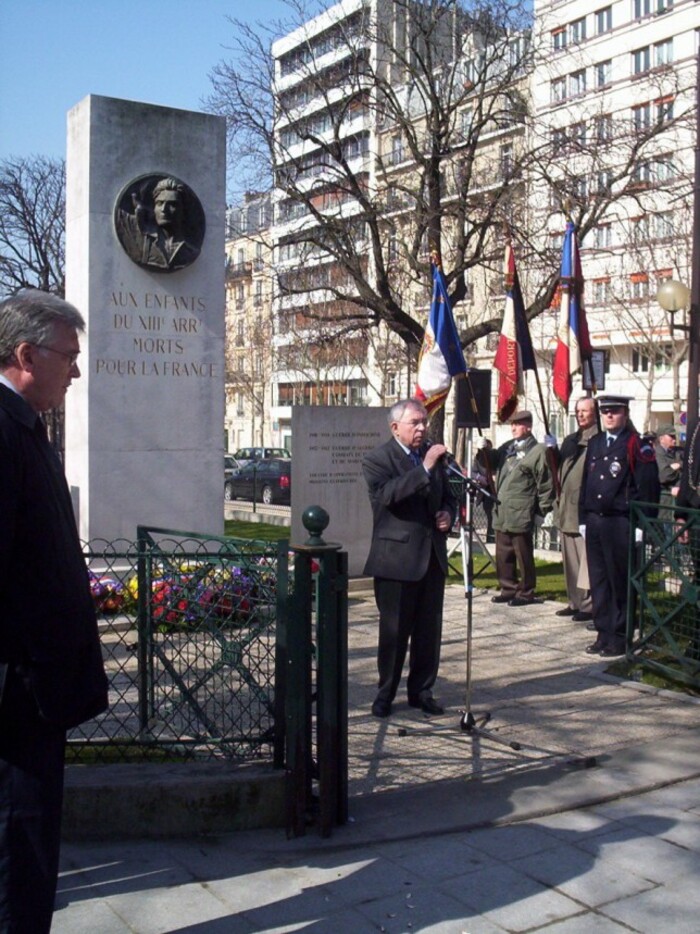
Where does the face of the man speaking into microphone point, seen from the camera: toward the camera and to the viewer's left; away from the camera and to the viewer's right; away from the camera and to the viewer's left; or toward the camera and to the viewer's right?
toward the camera and to the viewer's right

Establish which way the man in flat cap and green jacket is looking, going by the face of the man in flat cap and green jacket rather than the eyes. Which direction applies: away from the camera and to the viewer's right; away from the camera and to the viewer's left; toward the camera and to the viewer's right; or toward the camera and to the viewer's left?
toward the camera and to the viewer's left

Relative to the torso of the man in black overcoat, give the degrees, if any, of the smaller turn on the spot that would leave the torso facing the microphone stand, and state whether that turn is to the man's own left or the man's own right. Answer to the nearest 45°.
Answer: approximately 45° to the man's own left

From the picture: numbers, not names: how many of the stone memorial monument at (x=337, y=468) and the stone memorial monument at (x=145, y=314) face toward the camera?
2

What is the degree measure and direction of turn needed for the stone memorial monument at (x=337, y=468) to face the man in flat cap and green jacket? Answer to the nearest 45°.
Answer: approximately 45° to its left

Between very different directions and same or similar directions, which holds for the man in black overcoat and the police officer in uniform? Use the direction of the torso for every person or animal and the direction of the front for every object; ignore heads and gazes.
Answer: very different directions

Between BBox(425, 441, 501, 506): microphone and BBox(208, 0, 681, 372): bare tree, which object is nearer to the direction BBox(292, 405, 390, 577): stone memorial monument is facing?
the microphone

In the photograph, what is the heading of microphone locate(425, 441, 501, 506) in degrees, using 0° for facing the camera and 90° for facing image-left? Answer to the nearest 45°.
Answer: approximately 90°

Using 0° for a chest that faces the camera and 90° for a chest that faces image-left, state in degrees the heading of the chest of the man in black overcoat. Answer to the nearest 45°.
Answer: approximately 270°

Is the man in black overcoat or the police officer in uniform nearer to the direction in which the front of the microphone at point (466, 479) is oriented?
the man in black overcoat

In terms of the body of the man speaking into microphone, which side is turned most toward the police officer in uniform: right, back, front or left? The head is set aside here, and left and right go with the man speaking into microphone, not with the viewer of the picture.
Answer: left
